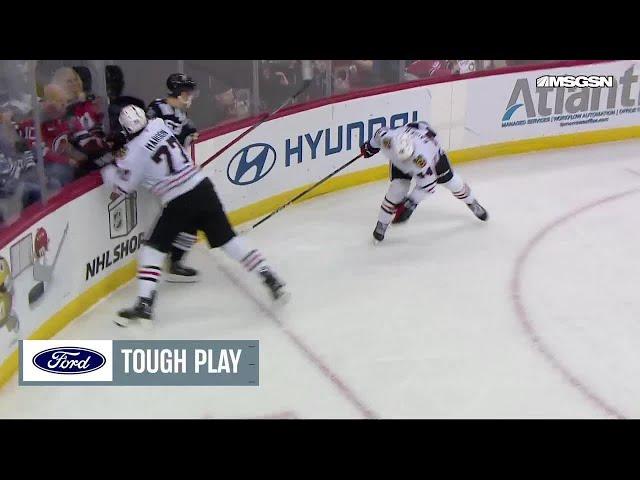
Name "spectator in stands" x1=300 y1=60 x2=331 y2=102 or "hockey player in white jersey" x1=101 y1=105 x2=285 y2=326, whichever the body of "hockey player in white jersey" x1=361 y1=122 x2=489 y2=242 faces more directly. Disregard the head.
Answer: the hockey player in white jersey

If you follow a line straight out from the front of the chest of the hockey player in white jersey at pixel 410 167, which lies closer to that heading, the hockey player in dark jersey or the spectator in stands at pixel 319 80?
the hockey player in dark jersey

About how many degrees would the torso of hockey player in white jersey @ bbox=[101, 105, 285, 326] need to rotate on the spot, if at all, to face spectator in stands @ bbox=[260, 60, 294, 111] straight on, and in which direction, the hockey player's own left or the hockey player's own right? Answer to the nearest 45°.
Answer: approximately 45° to the hockey player's own right

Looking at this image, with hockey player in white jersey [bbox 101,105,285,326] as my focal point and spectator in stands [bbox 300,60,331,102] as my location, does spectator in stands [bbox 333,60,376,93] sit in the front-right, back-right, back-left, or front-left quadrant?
back-left

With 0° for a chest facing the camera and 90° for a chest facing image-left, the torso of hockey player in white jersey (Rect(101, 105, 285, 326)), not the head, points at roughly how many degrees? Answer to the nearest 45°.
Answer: approximately 135°

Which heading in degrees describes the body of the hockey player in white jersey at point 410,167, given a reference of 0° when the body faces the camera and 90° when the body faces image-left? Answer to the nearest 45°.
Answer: approximately 45°
